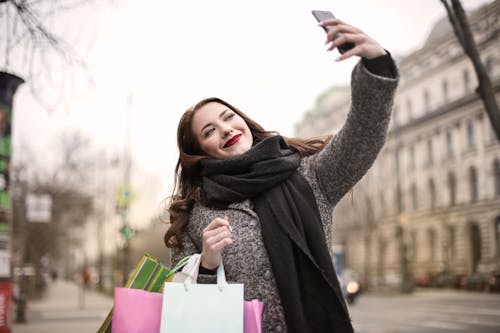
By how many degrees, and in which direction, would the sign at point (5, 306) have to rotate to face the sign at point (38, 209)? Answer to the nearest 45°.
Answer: approximately 180°

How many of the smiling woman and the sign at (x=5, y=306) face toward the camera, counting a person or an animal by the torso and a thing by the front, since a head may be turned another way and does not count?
2

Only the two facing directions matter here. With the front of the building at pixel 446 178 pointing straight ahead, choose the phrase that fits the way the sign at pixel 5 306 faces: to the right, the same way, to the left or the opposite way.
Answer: to the left

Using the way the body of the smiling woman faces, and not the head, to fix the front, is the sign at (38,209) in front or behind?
behind

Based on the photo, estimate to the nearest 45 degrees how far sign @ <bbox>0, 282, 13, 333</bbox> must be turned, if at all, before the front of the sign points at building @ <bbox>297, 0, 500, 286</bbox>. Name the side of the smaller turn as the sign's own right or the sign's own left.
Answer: approximately 135° to the sign's own left

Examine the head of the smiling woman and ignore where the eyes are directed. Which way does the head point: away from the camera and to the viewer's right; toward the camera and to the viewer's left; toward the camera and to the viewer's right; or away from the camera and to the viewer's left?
toward the camera and to the viewer's right

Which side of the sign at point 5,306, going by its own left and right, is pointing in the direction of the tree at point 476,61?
left

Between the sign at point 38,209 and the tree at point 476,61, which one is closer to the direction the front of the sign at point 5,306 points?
the tree
